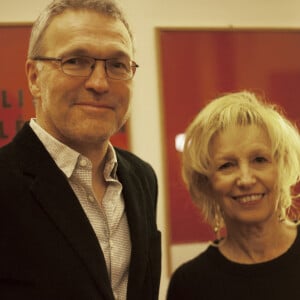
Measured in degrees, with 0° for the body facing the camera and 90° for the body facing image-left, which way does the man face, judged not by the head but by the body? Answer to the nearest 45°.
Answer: approximately 315°

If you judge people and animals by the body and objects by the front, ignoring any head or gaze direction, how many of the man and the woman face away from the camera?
0

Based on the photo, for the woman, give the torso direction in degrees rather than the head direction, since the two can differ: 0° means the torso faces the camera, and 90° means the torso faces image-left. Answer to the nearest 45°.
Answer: approximately 0°
